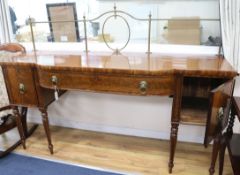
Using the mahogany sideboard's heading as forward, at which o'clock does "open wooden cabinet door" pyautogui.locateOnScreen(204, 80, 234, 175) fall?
The open wooden cabinet door is roughly at 10 o'clock from the mahogany sideboard.

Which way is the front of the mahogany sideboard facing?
toward the camera

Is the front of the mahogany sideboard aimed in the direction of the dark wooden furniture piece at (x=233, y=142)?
no

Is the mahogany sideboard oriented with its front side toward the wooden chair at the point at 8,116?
no
